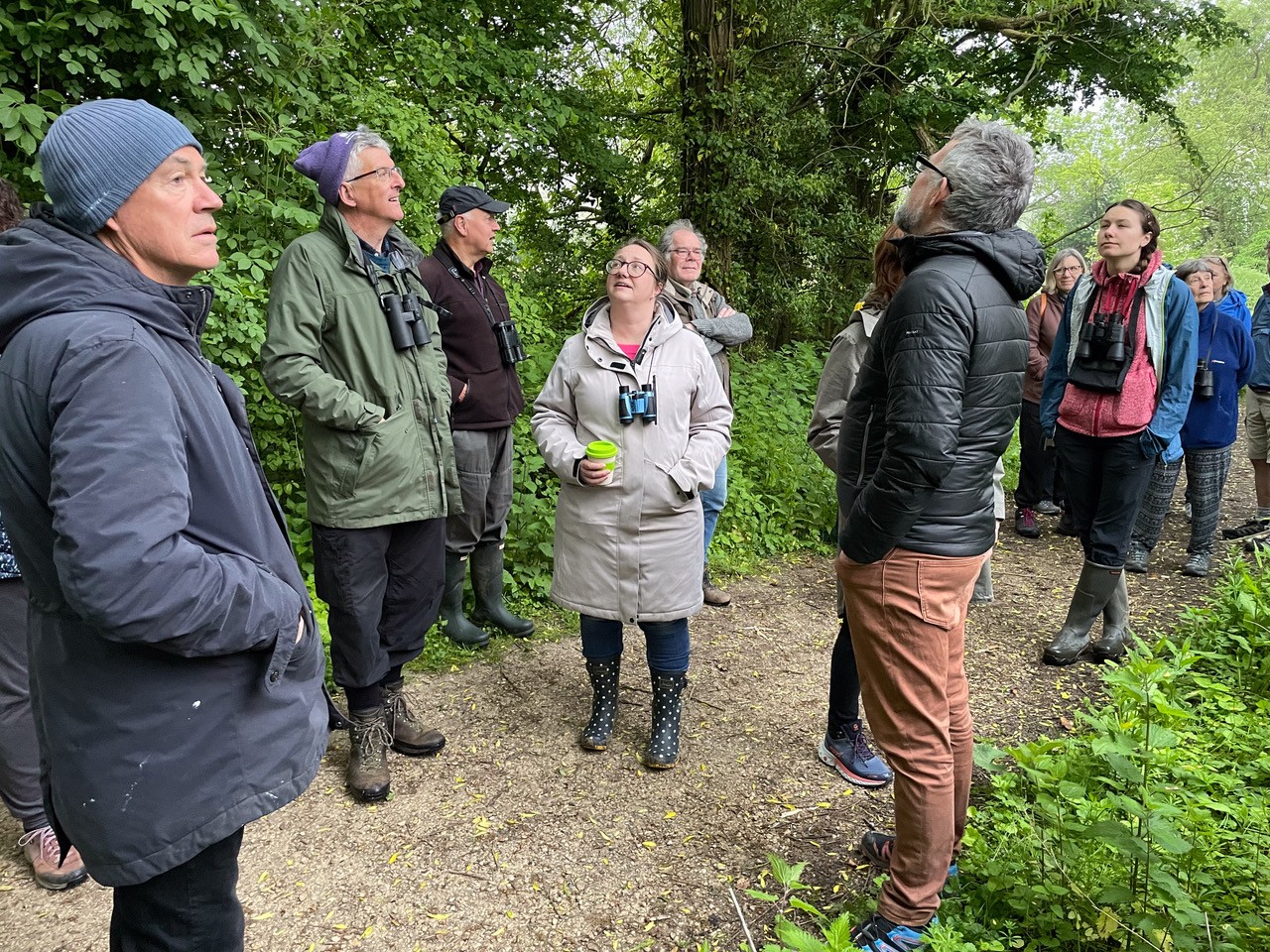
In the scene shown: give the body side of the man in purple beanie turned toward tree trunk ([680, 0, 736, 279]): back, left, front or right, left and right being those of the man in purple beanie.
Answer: left

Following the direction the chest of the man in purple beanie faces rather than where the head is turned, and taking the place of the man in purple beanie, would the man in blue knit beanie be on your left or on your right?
on your right

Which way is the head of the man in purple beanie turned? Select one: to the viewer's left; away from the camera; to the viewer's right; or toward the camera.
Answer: to the viewer's right

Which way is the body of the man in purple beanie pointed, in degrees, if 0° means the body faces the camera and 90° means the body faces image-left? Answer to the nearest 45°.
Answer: approximately 315°

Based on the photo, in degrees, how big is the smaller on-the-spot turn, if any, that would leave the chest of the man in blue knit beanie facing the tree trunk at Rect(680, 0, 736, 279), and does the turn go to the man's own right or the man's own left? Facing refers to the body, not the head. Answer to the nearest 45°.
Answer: approximately 45° to the man's own left

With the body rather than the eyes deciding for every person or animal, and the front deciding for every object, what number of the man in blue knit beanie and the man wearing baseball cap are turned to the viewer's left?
0

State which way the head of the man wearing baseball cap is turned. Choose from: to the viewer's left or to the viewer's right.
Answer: to the viewer's right

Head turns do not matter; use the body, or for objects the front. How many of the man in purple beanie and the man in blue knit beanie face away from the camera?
0

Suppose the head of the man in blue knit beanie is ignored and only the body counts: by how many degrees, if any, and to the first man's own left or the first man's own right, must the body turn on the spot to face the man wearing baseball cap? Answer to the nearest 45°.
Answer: approximately 45° to the first man's own left

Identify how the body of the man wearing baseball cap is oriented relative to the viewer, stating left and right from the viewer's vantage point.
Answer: facing the viewer and to the right of the viewer

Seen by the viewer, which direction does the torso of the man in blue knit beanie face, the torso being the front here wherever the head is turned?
to the viewer's right
